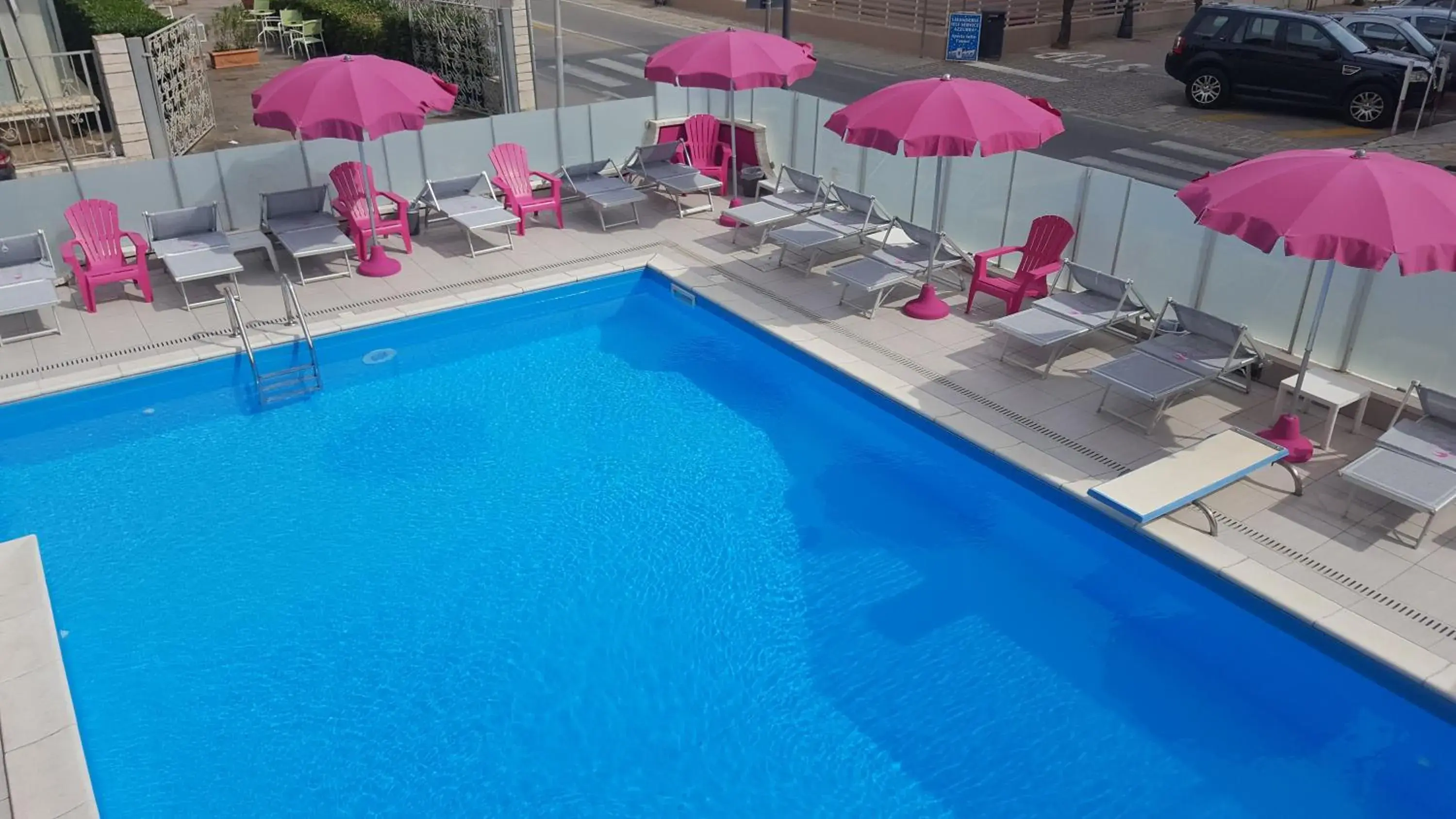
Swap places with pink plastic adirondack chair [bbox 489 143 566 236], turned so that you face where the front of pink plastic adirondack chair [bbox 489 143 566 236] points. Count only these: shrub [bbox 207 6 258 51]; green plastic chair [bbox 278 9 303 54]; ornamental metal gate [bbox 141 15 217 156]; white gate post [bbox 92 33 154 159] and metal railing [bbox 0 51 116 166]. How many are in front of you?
0

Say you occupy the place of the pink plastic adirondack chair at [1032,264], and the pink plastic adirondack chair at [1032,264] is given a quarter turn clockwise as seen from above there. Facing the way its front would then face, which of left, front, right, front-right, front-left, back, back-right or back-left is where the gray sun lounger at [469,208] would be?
front-left

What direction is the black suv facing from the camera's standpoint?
to the viewer's right

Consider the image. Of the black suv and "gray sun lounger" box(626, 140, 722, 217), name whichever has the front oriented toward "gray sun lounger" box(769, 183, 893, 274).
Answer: "gray sun lounger" box(626, 140, 722, 217)

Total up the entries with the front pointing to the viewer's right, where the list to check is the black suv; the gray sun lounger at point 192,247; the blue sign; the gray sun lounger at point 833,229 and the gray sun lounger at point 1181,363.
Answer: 1

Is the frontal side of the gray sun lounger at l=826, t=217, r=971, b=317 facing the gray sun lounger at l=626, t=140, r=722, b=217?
no

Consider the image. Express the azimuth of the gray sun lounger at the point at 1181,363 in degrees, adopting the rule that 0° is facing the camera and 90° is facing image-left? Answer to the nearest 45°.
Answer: approximately 45°

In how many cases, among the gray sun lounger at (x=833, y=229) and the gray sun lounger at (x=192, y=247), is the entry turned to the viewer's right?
0

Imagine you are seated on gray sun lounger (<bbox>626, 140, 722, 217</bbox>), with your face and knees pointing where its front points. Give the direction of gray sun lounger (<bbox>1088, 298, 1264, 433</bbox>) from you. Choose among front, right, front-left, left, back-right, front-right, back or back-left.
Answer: front

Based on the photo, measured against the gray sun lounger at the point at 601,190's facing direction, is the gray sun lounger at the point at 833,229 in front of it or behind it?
in front

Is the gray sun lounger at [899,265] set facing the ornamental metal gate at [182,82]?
no

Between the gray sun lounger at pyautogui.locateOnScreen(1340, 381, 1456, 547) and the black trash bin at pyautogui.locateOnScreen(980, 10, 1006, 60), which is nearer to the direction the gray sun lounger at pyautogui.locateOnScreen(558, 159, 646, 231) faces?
the gray sun lounger

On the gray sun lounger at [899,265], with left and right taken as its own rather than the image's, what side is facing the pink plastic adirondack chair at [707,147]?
right

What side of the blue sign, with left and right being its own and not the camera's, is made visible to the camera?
front

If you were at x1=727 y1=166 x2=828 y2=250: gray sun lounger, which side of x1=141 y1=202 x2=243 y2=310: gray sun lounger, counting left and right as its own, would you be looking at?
left

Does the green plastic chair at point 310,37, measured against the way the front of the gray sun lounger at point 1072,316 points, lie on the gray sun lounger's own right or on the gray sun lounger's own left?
on the gray sun lounger's own right

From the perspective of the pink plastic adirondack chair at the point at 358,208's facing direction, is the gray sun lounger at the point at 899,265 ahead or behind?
ahead

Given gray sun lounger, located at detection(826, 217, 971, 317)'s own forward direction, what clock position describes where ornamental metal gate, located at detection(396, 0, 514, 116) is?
The ornamental metal gate is roughly at 3 o'clock from the gray sun lounger.

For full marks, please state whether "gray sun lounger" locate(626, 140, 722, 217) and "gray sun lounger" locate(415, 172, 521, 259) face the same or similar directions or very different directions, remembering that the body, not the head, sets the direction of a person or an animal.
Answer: same or similar directions

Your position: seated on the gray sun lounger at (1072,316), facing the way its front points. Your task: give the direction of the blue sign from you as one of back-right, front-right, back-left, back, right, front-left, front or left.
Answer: back-right

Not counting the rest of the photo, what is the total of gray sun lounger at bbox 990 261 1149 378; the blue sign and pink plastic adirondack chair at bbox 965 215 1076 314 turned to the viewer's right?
0

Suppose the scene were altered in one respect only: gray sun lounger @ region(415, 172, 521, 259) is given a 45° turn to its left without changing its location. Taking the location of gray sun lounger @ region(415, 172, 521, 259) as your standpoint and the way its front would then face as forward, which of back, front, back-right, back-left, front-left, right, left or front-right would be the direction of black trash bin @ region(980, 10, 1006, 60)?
front-left

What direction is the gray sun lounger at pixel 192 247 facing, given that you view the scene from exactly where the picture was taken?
facing the viewer
